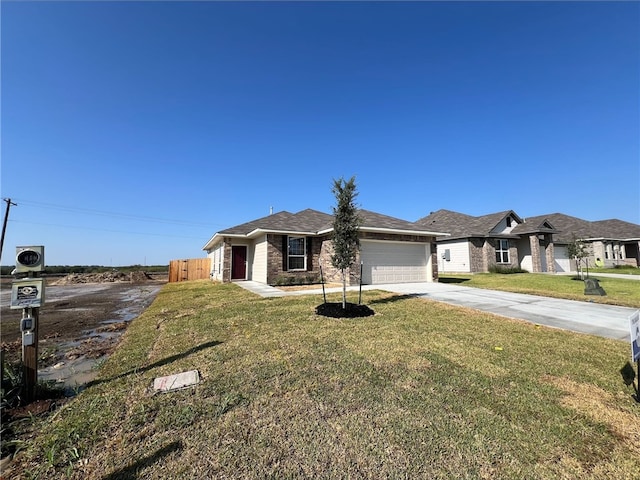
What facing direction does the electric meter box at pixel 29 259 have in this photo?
toward the camera

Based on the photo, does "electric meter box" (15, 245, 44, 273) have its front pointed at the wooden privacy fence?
no

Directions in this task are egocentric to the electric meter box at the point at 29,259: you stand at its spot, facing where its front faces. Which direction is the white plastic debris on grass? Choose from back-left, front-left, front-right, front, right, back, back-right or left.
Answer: front-left

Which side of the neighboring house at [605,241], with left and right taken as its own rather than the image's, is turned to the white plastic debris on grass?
front

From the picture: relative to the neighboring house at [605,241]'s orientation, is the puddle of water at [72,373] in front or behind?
in front

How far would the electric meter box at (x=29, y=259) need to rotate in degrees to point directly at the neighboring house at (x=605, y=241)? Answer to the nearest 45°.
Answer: approximately 90° to its left

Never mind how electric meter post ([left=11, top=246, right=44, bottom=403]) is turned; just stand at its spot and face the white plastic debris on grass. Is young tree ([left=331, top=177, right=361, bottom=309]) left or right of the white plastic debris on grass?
left

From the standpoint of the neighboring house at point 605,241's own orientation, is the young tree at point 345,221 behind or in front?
in front

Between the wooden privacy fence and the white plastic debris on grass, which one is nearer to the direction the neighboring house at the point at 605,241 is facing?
the white plastic debris on grass

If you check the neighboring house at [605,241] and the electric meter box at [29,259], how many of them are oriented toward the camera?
2

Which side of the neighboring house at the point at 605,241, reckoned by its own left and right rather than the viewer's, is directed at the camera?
front

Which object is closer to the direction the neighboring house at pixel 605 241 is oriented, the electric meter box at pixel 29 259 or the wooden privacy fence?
the electric meter box

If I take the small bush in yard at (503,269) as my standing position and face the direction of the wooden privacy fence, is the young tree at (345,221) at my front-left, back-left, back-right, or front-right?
front-left
